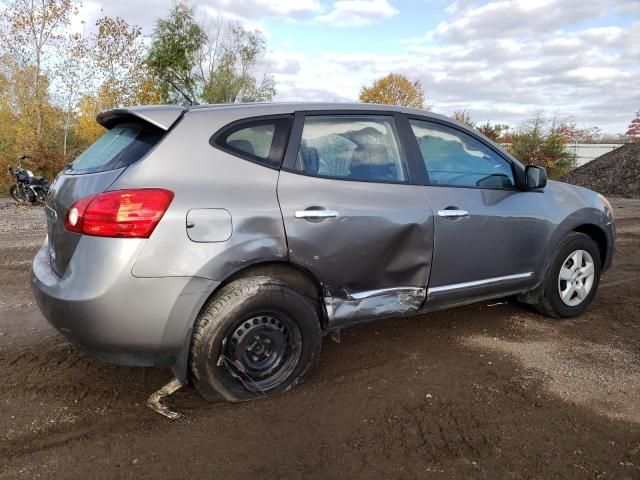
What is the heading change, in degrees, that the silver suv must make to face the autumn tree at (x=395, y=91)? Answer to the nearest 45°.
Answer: approximately 45° to its left

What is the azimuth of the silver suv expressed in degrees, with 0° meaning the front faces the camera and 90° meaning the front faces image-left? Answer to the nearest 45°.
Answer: approximately 225°

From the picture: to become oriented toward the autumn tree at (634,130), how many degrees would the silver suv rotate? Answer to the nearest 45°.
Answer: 0° — it already faces it

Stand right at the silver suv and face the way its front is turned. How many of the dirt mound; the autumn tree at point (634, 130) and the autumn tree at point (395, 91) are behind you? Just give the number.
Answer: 0

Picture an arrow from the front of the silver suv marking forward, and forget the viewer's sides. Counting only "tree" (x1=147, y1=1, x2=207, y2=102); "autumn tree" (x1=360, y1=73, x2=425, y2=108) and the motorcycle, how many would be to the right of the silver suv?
0

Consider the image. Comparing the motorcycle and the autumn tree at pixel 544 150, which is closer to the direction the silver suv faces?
the autumn tree

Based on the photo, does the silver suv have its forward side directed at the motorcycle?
no

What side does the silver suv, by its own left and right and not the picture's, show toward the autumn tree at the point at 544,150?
front

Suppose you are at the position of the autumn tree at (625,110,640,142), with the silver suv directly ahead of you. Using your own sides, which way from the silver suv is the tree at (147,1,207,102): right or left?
right

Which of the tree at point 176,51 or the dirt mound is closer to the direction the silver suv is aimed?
the dirt mound

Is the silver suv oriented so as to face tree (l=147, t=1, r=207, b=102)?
no

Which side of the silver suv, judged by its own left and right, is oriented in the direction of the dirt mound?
front

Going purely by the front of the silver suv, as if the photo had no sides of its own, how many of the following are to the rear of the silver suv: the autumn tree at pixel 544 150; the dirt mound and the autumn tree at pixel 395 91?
0
